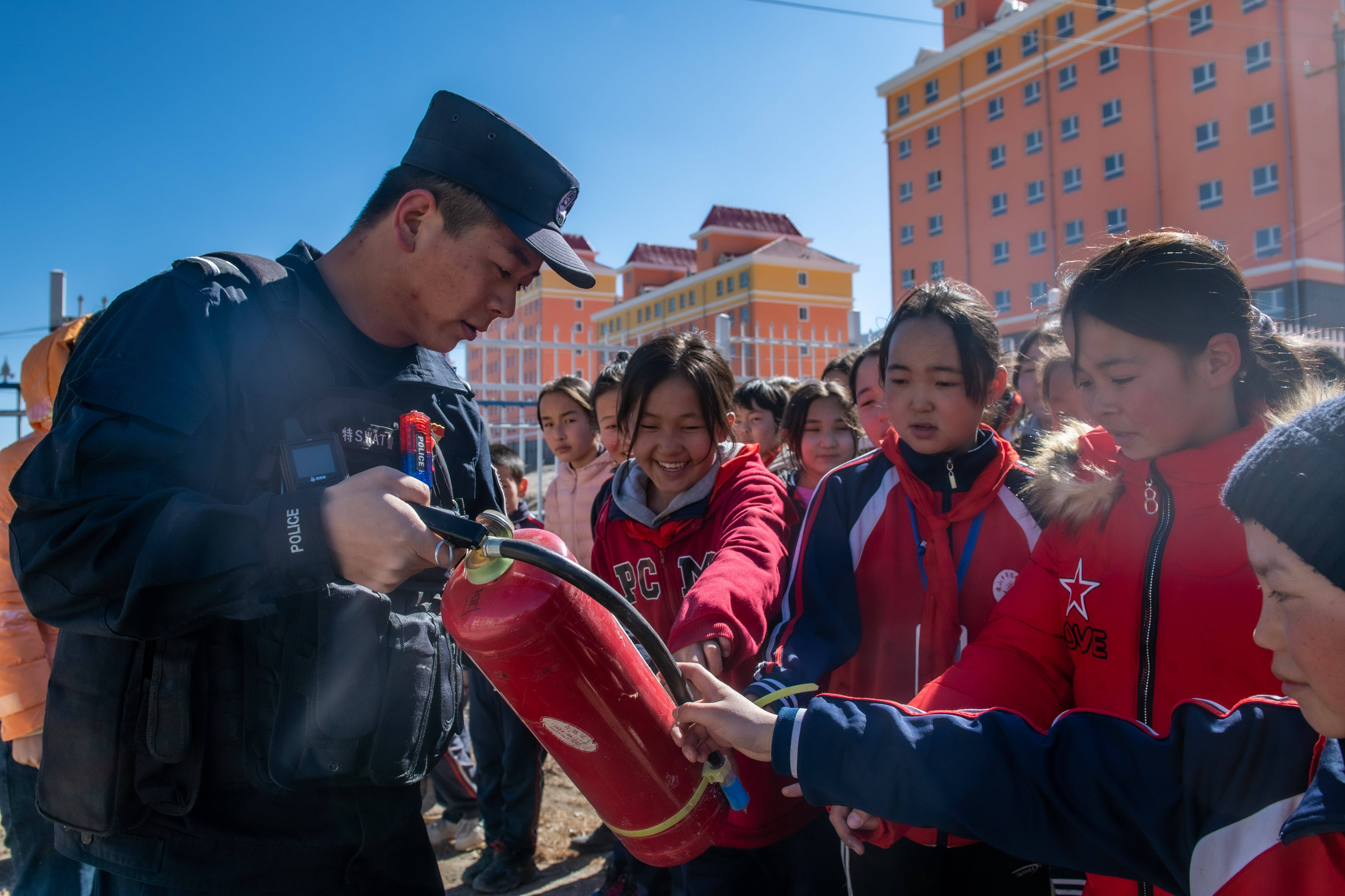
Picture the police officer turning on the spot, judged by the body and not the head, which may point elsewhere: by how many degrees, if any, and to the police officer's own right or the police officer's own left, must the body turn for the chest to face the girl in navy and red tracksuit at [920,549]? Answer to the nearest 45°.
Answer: approximately 45° to the police officer's own left

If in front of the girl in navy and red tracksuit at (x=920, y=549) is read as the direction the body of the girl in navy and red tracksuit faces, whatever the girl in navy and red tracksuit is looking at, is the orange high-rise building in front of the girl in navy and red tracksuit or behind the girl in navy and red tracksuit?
behind

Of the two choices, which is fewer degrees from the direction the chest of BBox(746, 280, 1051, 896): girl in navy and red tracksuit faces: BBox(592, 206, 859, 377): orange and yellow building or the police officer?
the police officer

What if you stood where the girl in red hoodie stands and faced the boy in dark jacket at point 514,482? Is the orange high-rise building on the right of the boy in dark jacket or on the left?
right

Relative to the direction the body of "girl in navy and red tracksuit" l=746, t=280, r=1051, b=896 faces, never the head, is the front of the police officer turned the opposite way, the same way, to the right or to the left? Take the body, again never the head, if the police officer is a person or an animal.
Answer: to the left

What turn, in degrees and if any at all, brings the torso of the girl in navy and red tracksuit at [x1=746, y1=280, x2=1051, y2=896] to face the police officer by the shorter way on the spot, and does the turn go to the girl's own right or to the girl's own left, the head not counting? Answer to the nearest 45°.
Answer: approximately 45° to the girl's own right

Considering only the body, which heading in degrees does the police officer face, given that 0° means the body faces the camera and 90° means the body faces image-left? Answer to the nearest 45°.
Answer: approximately 315°

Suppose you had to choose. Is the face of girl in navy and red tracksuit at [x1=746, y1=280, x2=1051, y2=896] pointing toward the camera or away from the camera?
toward the camera

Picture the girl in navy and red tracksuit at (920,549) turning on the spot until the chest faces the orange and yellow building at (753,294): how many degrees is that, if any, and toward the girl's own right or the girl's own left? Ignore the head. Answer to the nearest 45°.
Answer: approximately 180°

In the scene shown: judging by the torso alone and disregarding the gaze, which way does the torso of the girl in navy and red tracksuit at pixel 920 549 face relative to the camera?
toward the camera

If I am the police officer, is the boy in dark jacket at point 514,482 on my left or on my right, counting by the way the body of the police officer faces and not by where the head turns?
on my left

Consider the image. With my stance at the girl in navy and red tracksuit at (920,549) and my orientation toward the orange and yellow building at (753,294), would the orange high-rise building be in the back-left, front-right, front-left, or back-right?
front-right

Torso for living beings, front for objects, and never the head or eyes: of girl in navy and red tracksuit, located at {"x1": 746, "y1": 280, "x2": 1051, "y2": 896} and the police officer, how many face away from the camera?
0

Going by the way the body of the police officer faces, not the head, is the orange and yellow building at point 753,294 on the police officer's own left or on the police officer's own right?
on the police officer's own left
